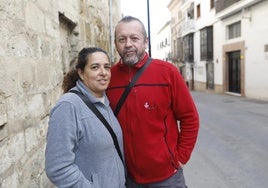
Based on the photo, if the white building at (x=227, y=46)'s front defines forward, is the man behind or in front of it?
in front

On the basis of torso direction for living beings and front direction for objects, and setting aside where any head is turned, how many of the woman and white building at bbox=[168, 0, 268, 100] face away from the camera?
0

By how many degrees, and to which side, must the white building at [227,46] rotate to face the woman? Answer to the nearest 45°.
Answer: approximately 45° to its left

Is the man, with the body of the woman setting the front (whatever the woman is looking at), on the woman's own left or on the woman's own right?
on the woman's own left

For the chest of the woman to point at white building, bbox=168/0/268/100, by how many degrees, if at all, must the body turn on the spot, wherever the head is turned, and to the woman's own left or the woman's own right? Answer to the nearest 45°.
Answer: approximately 90° to the woman's own left

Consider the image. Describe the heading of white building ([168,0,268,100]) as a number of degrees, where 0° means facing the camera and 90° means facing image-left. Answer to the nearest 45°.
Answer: approximately 45°

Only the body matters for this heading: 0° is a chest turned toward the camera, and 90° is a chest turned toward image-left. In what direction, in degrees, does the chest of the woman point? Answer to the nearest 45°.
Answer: approximately 315°
